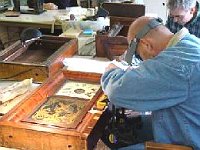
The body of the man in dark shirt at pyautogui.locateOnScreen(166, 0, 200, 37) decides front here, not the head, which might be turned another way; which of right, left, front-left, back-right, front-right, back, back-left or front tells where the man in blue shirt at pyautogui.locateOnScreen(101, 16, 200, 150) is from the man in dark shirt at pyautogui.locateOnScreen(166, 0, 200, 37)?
front-left

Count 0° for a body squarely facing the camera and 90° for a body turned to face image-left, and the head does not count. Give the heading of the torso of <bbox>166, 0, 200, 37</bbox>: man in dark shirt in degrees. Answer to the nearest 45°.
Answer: approximately 45°

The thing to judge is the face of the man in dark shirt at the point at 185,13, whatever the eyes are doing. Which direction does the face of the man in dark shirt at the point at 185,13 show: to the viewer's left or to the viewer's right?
to the viewer's left

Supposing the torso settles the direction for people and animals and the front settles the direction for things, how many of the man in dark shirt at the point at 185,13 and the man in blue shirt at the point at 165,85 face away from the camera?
0

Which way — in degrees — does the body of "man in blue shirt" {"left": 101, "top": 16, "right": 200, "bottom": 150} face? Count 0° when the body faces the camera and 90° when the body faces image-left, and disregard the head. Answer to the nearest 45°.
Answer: approximately 90°

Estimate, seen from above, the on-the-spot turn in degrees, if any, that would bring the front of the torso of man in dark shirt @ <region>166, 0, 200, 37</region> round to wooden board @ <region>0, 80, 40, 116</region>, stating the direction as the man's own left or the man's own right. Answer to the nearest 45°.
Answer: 0° — they already face it

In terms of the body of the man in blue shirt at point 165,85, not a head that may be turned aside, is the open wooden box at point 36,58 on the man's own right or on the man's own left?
on the man's own right
